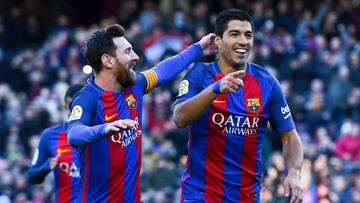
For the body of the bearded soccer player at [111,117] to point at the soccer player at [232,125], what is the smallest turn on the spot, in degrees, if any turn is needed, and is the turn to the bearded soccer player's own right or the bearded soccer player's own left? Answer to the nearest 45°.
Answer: approximately 45° to the bearded soccer player's own left

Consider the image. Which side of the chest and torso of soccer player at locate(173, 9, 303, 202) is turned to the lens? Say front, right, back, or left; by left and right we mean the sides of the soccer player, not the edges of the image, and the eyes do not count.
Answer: front

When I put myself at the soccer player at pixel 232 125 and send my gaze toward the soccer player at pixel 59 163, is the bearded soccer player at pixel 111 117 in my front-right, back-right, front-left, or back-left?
front-left

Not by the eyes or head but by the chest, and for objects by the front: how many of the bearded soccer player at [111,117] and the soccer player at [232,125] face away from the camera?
0

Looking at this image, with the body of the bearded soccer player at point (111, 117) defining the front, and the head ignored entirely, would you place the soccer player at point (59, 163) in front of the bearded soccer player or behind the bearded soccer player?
behind

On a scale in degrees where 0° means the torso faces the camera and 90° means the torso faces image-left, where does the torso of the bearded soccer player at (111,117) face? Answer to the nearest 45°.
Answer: approximately 315°

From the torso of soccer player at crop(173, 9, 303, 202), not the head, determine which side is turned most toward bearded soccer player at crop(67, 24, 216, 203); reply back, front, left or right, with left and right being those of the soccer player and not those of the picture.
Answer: right

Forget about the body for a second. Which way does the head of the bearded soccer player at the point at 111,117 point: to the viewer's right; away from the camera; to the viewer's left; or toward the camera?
to the viewer's right

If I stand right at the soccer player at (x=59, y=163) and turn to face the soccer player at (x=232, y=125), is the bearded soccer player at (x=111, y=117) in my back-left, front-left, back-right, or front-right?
front-right
